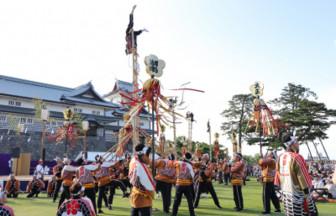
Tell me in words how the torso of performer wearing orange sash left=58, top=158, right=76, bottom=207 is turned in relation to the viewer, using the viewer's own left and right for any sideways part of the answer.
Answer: facing to the right of the viewer
